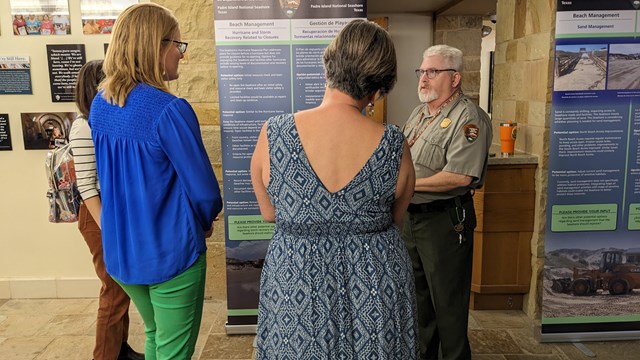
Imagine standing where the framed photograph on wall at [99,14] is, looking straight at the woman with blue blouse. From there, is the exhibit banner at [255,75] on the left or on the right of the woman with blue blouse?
left

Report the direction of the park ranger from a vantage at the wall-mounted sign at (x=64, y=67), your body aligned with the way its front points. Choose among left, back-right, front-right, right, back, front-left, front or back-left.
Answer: front-left

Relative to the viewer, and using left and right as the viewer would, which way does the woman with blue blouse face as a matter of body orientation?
facing away from the viewer and to the right of the viewer

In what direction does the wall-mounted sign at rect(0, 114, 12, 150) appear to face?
toward the camera

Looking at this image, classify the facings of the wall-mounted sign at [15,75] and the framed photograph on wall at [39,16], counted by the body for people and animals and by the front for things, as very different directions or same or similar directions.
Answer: same or similar directions

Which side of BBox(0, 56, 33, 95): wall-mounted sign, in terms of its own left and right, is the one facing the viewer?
front

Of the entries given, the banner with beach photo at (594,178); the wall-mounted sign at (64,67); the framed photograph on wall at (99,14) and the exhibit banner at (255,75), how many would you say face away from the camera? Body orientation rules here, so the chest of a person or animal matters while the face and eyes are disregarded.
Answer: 0

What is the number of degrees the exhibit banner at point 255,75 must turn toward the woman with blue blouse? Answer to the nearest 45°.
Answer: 0° — it already faces them

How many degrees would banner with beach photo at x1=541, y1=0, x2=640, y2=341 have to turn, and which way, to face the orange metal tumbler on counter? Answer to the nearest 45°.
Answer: approximately 135° to its right

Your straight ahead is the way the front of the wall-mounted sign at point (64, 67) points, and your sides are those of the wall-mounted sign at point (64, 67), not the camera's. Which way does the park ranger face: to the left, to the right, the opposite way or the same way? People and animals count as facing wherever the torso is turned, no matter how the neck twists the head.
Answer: to the right

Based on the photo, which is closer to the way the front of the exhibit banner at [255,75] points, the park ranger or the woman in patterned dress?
the woman in patterned dress

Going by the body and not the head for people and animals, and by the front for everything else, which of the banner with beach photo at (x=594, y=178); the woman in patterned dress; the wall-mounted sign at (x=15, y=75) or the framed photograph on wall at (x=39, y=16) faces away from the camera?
the woman in patterned dress

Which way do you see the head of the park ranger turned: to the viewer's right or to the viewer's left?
to the viewer's left

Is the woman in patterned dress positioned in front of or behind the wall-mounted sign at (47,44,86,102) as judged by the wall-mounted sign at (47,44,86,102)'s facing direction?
in front

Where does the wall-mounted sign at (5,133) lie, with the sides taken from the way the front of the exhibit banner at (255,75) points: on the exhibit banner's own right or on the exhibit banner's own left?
on the exhibit banner's own right

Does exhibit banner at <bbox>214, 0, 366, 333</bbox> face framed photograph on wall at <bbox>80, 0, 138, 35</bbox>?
no

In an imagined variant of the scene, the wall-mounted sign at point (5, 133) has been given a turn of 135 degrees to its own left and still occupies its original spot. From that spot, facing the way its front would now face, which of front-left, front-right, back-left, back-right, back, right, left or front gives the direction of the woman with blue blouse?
back-right

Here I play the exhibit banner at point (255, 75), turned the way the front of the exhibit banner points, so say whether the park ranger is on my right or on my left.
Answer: on my left

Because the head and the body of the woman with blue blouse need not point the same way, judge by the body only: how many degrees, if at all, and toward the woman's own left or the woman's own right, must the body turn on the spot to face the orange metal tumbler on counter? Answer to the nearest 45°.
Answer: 0° — they already face it

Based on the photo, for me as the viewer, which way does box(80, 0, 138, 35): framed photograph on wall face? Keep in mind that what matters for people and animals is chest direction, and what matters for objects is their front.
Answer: facing the viewer

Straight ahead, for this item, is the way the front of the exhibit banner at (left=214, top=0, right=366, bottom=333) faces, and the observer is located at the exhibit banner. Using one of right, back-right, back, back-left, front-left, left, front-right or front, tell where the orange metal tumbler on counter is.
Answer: left

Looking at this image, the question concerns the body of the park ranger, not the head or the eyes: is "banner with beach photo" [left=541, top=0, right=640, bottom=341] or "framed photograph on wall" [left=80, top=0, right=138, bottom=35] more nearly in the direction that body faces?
the framed photograph on wall
